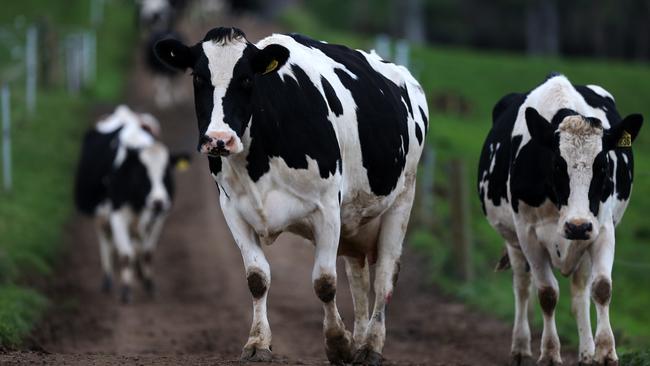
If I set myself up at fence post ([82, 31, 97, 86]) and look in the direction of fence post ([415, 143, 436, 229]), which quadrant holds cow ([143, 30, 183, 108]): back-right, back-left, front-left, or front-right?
front-left

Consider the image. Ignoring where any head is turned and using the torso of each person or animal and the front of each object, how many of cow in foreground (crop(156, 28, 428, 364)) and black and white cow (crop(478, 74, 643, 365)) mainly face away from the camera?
0

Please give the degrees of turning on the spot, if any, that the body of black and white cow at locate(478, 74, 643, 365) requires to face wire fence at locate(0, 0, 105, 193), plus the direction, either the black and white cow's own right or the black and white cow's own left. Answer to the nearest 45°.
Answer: approximately 135° to the black and white cow's own right

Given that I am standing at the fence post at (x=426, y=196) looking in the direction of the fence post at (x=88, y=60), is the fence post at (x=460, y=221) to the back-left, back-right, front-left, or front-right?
back-left

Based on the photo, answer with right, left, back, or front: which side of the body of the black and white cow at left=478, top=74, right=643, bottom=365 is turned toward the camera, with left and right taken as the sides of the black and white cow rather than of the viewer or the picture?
front

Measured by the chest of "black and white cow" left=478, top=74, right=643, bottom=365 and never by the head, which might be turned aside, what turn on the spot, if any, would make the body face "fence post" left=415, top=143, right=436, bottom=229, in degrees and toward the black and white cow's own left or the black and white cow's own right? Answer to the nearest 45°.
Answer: approximately 180°

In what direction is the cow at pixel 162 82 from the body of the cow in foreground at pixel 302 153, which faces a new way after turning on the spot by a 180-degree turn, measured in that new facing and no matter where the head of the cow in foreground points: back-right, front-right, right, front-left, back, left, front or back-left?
front-left

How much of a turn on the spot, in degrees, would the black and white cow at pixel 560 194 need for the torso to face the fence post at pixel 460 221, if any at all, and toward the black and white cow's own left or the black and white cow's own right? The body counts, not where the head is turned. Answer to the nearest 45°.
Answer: approximately 180°

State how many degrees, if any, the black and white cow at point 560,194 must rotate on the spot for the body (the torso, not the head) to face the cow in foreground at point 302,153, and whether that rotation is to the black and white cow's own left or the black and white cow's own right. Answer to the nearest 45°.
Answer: approximately 45° to the black and white cow's own right

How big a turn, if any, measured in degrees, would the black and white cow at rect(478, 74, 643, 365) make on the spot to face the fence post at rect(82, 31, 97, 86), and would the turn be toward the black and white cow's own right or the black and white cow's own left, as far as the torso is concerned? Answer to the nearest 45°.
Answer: approximately 135° to the black and white cow's own right

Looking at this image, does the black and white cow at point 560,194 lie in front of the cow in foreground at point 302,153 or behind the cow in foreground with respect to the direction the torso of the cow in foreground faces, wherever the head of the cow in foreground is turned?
behind

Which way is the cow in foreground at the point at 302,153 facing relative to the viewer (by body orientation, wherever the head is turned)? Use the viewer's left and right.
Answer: facing the viewer and to the left of the viewer
